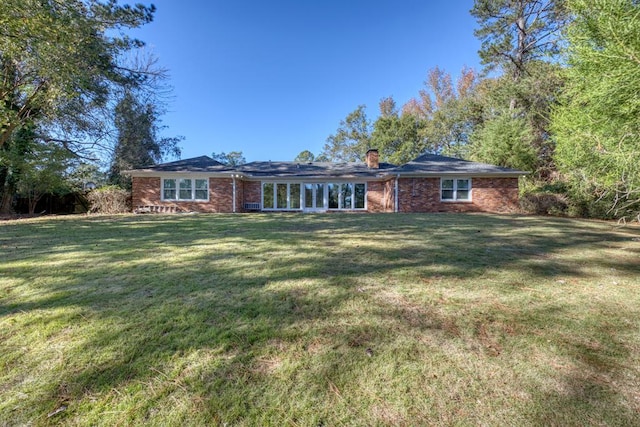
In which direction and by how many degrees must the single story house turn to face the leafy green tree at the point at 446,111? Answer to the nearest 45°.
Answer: approximately 135° to its left

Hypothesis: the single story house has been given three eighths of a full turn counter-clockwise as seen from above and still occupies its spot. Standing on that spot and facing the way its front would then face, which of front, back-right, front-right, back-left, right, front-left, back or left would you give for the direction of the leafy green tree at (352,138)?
front-left

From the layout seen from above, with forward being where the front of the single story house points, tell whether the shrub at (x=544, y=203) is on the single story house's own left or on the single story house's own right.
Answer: on the single story house's own left

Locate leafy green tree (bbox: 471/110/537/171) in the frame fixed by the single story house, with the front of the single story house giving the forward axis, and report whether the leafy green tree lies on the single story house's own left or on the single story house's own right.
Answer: on the single story house's own left

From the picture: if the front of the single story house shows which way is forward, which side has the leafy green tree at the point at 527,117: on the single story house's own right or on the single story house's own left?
on the single story house's own left

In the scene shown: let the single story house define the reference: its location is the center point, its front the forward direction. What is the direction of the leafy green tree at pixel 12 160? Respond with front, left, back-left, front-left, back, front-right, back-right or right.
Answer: right

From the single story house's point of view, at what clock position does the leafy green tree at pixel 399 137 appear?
The leafy green tree is roughly at 7 o'clock from the single story house.

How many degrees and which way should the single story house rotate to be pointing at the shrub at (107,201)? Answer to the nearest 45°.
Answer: approximately 90° to its right

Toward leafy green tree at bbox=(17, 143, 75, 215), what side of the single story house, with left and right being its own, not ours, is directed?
right

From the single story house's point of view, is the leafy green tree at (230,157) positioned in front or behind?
behind

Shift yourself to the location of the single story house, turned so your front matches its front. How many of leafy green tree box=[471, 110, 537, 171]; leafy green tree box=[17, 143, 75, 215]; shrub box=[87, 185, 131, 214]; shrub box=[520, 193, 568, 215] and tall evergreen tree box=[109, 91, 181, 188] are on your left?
2

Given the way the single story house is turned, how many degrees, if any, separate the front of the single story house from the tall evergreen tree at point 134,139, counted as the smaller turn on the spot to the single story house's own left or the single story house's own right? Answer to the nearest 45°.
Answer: approximately 90° to the single story house's own right

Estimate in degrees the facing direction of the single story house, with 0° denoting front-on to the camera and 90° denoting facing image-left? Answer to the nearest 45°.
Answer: approximately 0°

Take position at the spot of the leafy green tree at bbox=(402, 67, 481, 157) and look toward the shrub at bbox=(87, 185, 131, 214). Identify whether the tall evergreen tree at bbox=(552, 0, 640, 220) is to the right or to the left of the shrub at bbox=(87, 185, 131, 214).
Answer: left

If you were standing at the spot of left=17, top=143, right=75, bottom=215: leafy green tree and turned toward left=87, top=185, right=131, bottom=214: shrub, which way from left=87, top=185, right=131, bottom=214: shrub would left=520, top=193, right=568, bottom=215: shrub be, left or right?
right
